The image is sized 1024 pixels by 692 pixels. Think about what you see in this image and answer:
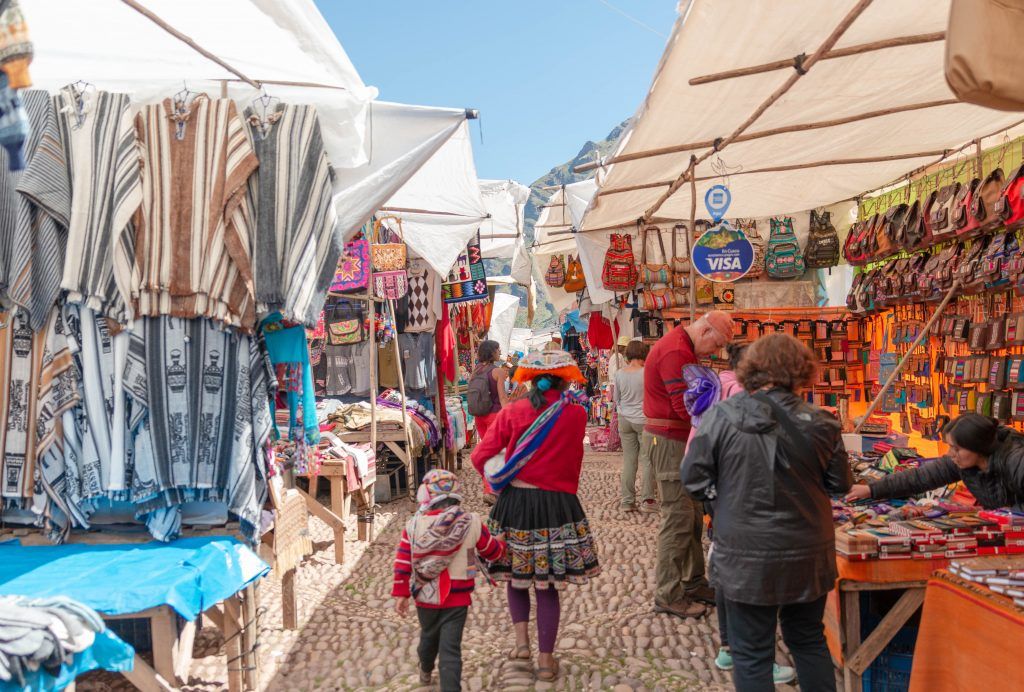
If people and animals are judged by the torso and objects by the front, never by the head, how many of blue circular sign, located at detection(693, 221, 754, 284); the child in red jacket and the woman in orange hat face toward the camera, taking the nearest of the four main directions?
1

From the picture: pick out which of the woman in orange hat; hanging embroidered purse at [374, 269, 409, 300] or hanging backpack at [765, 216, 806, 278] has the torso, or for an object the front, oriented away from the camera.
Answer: the woman in orange hat

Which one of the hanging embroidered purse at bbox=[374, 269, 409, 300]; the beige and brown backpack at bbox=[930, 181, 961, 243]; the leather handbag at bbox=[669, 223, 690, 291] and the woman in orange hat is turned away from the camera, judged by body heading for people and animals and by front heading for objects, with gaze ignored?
the woman in orange hat

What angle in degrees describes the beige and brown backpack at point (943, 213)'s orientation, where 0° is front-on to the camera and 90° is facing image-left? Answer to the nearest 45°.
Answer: approximately 45°

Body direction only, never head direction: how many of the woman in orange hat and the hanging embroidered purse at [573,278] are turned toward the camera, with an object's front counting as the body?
1

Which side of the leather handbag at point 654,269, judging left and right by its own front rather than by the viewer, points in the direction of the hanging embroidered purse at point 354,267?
right

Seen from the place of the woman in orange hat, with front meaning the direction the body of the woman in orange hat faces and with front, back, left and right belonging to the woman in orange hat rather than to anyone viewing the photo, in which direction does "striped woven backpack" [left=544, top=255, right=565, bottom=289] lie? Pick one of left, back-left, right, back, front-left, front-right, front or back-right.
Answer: front

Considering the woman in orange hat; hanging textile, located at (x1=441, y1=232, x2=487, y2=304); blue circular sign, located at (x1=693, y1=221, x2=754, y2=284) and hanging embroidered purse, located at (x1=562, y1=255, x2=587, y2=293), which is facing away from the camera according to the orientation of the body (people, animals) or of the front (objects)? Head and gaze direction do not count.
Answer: the woman in orange hat

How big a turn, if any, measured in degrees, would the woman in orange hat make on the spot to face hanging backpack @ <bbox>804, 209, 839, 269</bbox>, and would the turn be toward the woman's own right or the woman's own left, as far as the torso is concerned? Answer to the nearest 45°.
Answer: approximately 45° to the woman's own right

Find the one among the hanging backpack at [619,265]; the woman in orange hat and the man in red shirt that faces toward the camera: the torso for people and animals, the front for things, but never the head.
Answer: the hanging backpack

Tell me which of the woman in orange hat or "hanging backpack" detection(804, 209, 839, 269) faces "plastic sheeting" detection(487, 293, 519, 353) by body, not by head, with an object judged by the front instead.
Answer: the woman in orange hat

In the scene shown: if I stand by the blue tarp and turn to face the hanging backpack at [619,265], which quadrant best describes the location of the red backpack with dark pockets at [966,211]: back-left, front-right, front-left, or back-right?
front-right

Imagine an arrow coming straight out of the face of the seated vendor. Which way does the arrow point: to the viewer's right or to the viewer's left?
to the viewer's left

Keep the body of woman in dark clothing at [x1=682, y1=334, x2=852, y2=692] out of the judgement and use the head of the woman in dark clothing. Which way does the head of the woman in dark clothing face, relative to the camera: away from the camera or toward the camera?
away from the camera

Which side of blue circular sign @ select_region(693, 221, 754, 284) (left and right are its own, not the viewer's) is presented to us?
front

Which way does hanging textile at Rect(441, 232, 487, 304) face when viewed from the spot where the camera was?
facing the viewer

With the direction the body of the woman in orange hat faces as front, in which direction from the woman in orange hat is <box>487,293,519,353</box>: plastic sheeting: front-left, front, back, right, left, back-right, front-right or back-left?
front

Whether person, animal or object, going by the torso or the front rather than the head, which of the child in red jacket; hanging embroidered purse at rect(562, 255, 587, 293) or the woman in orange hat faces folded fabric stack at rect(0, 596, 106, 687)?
the hanging embroidered purse

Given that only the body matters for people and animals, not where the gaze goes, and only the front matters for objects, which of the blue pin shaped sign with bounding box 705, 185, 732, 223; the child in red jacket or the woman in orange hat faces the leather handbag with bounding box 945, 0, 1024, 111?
the blue pin shaped sign

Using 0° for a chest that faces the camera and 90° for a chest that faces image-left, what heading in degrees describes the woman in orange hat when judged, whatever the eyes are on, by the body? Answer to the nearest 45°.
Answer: approximately 180°

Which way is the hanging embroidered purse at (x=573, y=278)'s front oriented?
toward the camera

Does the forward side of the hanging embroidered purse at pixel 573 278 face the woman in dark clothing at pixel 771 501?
yes

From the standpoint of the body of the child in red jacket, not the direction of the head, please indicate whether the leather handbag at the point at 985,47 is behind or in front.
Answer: behind
